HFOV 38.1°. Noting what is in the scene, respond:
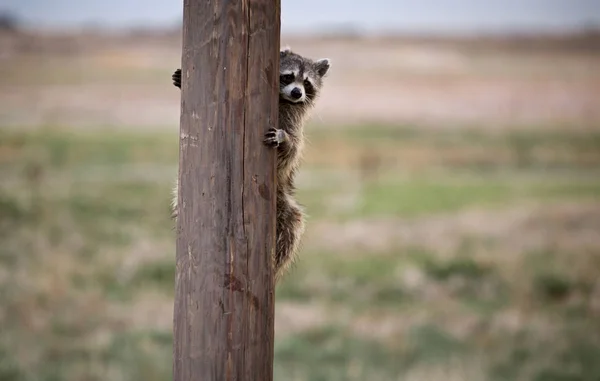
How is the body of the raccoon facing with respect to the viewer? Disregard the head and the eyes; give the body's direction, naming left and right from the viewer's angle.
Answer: facing the viewer
